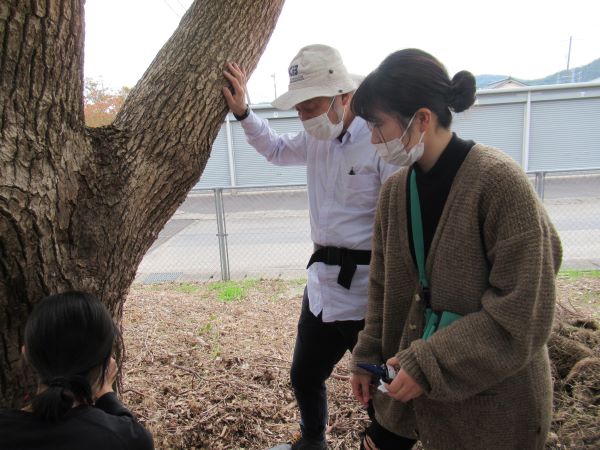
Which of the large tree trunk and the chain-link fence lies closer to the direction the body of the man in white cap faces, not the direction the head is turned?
the large tree trunk

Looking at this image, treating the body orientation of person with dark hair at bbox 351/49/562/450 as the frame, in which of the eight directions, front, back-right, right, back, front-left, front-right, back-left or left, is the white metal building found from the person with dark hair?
back-right

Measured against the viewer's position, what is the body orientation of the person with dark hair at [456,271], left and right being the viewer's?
facing the viewer and to the left of the viewer

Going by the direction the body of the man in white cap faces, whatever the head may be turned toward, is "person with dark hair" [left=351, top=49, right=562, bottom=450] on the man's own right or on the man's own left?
on the man's own left

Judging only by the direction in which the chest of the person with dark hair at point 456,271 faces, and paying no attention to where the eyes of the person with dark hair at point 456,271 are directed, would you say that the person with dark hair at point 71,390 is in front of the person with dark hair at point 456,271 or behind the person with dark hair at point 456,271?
in front

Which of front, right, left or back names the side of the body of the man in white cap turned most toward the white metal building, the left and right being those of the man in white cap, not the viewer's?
back

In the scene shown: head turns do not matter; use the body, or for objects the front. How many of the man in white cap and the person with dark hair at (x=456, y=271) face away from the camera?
0

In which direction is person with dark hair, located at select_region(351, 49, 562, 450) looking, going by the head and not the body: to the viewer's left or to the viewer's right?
to the viewer's left

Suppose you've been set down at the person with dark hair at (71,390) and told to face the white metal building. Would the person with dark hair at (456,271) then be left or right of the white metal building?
right

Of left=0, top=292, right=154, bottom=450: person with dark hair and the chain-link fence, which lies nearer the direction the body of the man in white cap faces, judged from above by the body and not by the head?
the person with dark hair

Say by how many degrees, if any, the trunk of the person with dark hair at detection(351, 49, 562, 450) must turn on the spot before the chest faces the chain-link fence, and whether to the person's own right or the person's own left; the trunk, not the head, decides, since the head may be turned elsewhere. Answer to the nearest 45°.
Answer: approximately 90° to the person's own right
